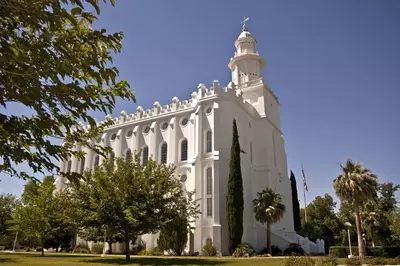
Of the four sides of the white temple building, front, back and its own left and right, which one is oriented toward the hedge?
front
